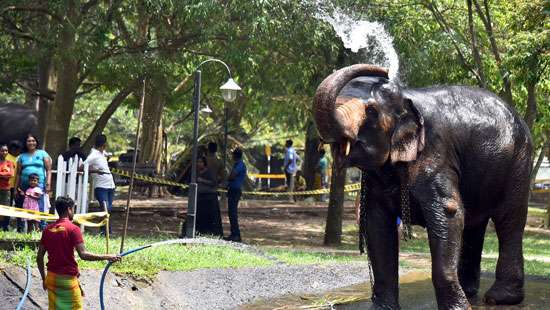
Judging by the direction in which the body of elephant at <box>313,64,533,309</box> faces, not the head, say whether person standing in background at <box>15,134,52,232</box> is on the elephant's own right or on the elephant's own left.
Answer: on the elephant's own right

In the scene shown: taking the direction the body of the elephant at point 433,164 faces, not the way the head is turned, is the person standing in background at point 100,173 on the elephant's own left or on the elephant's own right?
on the elephant's own right

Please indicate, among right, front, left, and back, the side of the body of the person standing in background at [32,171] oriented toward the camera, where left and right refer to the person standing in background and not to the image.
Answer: front

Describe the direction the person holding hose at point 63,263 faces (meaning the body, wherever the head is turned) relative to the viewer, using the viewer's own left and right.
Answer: facing away from the viewer and to the right of the viewer

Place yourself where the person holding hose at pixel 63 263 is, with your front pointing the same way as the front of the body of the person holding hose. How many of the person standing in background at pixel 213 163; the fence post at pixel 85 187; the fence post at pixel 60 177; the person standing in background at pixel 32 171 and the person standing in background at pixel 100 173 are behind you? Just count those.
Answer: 0

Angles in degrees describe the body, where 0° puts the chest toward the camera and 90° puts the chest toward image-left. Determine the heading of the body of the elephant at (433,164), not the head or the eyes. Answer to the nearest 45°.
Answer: approximately 45°

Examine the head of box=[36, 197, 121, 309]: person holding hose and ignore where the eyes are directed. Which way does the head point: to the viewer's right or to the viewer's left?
to the viewer's right

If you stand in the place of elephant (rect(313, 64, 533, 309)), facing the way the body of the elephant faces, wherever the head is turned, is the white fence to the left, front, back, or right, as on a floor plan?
right

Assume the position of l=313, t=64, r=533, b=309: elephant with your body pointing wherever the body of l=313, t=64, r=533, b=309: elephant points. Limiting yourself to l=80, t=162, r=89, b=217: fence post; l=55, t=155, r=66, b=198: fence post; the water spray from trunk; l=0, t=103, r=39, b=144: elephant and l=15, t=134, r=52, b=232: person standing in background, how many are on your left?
0

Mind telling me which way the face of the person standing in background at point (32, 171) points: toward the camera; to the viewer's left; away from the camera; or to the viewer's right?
toward the camera
